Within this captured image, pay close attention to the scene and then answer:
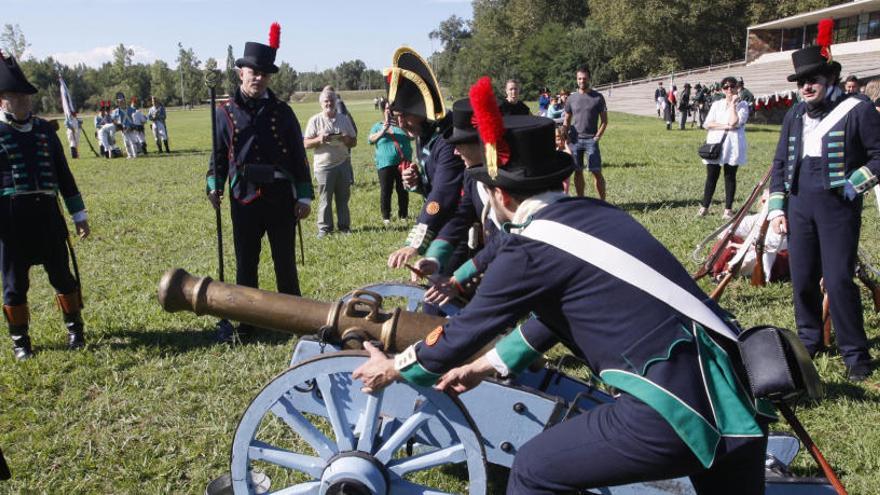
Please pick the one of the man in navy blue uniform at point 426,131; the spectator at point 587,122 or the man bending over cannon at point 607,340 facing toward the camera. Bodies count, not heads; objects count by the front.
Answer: the spectator

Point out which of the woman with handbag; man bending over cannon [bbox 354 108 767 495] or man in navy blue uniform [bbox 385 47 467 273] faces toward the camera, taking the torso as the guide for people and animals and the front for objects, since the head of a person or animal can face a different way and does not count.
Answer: the woman with handbag

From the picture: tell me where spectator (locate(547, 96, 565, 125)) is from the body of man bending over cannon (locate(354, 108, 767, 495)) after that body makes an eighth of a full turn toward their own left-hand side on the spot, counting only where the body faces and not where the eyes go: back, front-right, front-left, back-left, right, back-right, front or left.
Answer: back-right

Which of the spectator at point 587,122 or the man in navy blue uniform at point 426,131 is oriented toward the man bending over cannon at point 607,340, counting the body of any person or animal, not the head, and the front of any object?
the spectator

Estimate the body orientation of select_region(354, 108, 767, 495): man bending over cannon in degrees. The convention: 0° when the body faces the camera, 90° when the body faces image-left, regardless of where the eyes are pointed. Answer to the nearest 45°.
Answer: approximately 90°

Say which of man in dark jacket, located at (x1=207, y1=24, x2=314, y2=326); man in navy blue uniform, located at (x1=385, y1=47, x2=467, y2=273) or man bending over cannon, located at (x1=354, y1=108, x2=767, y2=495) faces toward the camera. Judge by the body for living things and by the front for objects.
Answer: the man in dark jacket

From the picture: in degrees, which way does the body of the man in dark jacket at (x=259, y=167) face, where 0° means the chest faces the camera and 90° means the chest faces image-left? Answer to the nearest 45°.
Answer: approximately 0°

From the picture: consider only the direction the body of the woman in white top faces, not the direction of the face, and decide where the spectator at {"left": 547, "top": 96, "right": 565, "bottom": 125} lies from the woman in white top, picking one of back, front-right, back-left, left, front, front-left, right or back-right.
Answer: back-right
